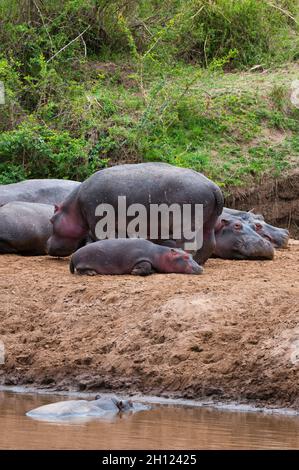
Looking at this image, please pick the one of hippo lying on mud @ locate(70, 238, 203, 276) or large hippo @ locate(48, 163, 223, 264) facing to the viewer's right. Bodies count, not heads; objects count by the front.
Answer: the hippo lying on mud

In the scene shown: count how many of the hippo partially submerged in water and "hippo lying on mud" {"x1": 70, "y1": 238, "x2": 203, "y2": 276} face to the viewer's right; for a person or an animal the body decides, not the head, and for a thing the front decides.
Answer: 2

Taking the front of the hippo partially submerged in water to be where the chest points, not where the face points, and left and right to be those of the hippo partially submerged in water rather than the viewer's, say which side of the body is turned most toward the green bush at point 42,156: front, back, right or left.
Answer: left

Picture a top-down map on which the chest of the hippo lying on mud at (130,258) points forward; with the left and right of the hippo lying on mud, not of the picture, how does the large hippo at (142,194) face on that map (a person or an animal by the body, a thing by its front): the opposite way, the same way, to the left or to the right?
the opposite way

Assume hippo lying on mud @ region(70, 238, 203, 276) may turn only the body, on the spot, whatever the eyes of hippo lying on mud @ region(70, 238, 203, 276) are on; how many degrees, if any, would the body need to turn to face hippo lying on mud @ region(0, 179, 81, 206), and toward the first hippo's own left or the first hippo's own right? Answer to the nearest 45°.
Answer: approximately 90° to the first hippo's own left

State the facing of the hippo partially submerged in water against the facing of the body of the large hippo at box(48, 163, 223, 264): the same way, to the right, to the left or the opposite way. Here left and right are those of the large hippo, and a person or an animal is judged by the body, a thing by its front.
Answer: the opposite way

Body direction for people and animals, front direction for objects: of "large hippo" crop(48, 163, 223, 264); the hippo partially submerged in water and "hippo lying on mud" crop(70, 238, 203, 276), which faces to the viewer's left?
the large hippo

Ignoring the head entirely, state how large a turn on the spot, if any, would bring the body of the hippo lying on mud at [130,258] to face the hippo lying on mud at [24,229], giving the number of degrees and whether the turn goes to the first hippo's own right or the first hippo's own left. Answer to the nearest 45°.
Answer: approximately 135° to the first hippo's own left

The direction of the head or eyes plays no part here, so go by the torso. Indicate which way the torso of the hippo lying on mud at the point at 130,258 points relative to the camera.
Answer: to the viewer's right

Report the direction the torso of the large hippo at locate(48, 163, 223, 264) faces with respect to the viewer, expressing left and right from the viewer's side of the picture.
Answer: facing to the left of the viewer

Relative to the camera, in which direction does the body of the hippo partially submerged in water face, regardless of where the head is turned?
to the viewer's right
